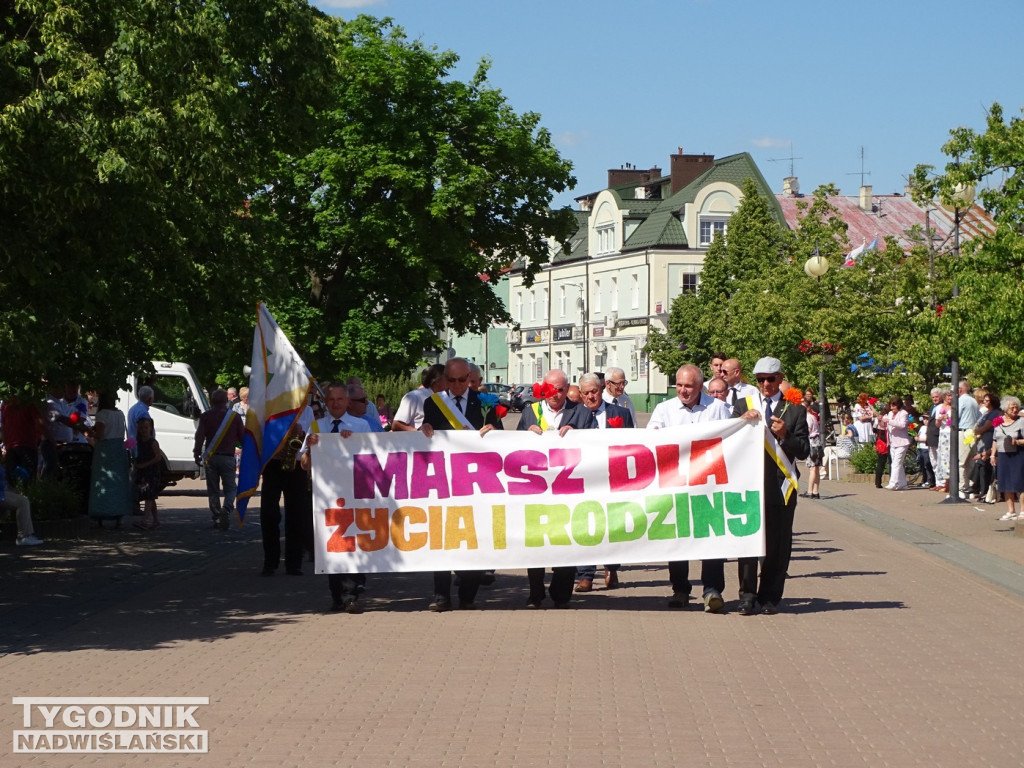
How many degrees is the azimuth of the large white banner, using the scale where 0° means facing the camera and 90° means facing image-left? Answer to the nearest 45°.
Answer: approximately 0°

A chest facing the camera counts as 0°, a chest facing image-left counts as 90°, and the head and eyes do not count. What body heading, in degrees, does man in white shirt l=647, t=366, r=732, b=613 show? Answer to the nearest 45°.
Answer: approximately 0°

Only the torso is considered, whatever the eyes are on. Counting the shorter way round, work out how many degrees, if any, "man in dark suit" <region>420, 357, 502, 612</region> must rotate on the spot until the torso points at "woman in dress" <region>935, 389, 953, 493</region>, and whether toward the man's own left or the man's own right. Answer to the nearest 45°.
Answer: approximately 135° to the man's own left

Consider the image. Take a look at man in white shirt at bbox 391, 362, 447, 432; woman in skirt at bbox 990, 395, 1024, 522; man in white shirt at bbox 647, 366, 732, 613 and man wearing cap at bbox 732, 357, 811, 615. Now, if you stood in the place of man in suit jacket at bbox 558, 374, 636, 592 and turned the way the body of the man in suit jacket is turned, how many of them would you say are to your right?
1

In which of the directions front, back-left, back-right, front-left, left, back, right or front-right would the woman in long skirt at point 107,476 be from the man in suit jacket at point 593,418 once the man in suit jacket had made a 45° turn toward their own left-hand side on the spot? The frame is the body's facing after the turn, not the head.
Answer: back

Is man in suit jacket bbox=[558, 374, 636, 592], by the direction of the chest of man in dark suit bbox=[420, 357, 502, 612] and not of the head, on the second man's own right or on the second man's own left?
on the second man's own left

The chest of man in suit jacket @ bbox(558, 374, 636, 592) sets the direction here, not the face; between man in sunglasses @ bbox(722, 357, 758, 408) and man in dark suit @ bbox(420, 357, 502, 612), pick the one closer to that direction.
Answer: the man in dark suit

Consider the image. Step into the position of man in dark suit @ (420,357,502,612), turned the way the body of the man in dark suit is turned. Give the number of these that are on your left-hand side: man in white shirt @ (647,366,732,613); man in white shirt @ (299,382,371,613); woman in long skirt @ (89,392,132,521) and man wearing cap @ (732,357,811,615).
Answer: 2

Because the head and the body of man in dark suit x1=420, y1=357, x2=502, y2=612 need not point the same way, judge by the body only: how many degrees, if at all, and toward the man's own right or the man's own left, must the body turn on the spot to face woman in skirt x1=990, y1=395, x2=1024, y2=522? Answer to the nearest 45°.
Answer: approximately 135° to the man's own left

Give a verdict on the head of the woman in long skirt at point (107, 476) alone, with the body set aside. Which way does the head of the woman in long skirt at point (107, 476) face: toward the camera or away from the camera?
away from the camera

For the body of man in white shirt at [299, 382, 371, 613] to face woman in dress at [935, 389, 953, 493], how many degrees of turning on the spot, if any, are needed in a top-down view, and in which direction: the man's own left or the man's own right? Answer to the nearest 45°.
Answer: approximately 135° to the man's own left
